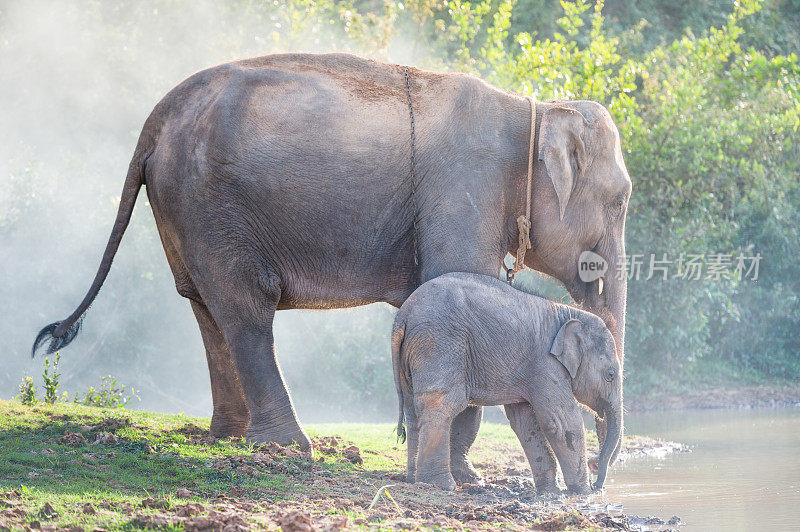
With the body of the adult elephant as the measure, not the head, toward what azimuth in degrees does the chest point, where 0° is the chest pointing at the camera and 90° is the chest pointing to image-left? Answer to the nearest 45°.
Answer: approximately 270°

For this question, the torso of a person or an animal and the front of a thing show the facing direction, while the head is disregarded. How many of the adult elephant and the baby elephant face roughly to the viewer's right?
2

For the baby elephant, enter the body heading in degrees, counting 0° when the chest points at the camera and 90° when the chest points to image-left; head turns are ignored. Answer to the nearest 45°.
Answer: approximately 270°

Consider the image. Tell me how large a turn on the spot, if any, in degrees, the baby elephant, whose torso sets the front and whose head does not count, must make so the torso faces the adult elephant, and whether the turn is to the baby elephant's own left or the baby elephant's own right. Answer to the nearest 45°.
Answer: approximately 180°

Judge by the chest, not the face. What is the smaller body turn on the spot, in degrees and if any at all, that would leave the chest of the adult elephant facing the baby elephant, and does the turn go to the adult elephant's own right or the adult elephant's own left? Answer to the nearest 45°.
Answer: approximately 45° to the adult elephant's own right

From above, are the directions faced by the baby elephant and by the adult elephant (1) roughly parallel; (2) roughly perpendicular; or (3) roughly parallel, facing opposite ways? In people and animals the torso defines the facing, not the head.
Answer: roughly parallel
